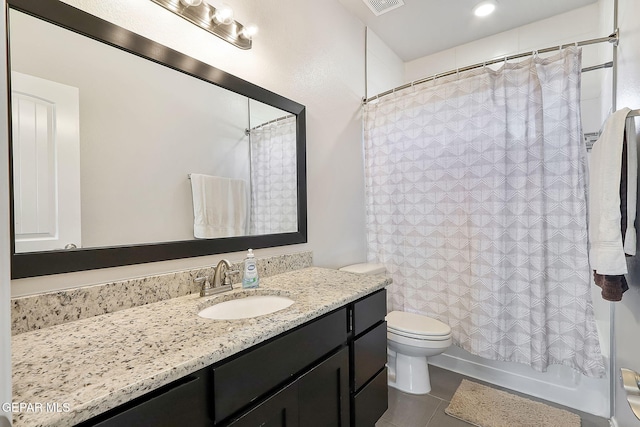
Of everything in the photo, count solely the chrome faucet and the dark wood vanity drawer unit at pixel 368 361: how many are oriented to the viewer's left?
0

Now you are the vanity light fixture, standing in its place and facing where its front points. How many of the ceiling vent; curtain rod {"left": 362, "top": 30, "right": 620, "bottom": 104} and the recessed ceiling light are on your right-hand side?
0

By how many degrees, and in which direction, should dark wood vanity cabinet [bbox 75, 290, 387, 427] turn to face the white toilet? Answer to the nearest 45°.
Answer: approximately 90° to its left

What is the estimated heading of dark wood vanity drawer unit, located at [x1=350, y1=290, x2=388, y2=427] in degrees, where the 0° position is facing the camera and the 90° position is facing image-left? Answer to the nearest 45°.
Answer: approximately 315°

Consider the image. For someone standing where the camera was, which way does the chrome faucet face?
facing the viewer and to the right of the viewer

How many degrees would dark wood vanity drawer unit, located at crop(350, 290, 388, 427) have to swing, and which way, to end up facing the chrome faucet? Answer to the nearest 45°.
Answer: approximately 135° to its right

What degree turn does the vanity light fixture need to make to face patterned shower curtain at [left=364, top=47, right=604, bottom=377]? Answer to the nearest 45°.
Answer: approximately 45° to its left

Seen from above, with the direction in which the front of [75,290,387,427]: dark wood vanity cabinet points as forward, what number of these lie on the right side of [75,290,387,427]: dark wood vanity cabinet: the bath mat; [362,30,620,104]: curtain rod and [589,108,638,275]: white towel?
0

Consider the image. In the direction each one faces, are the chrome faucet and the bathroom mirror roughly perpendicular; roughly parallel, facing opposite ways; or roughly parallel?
roughly parallel

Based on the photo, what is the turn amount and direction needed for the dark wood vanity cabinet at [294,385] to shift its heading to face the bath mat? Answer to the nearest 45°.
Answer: approximately 45° to its left

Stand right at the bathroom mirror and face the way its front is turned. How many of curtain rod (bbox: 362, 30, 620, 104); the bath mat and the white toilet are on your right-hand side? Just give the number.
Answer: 0

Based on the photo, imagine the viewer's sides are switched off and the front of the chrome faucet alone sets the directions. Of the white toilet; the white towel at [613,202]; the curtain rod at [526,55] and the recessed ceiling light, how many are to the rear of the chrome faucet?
0

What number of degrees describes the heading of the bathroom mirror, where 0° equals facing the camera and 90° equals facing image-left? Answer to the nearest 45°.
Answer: approximately 315°

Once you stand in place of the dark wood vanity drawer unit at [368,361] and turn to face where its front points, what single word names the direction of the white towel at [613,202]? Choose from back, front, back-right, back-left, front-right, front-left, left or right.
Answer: front-left

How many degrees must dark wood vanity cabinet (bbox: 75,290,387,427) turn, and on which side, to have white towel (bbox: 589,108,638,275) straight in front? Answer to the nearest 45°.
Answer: approximately 45° to its left

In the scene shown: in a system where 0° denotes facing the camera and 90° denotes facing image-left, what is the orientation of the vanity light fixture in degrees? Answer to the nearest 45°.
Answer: approximately 315°

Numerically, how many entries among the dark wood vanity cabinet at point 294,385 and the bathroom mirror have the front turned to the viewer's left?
0

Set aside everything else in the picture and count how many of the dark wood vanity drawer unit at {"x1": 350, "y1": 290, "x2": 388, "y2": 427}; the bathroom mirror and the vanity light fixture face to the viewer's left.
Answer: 0

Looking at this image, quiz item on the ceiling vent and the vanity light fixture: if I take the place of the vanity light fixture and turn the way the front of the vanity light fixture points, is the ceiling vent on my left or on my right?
on my left
